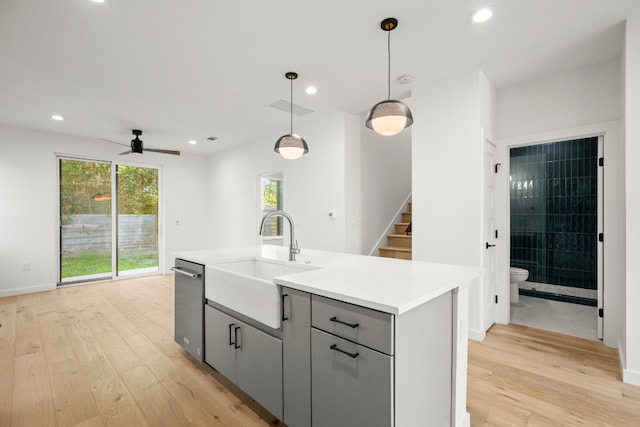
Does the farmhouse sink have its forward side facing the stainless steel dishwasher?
no

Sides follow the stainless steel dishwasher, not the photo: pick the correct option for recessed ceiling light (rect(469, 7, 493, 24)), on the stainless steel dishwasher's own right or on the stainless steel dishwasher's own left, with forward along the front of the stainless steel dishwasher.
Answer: on the stainless steel dishwasher's own left

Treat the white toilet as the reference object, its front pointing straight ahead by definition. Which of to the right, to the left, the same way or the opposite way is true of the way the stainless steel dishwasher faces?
to the right

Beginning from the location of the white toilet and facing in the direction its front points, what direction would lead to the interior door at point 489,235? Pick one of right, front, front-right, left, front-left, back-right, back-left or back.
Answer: right

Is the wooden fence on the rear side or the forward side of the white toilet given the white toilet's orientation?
on the rear side

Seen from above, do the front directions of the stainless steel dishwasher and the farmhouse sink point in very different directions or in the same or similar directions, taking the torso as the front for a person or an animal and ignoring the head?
same or similar directions

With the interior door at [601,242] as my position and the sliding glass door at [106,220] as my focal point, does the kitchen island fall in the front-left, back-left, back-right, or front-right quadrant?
front-left

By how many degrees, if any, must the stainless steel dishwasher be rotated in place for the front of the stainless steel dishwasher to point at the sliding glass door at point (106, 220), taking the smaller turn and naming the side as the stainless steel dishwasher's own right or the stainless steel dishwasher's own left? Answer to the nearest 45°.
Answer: approximately 135° to the stainless steel dishwasher's own right

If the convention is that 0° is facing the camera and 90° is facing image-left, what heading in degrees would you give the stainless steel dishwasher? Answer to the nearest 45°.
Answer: approximately 45°
